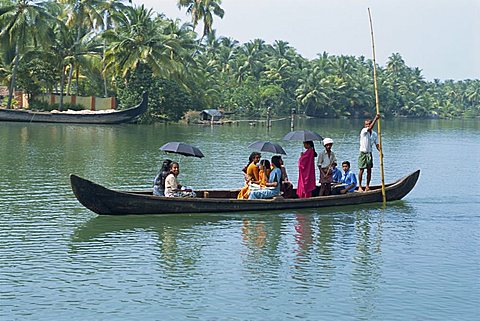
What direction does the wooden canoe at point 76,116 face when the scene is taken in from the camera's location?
facing to the right of the viewer

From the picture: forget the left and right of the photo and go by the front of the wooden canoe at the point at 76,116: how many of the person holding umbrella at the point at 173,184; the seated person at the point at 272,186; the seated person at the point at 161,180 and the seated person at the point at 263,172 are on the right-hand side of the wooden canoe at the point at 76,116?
4

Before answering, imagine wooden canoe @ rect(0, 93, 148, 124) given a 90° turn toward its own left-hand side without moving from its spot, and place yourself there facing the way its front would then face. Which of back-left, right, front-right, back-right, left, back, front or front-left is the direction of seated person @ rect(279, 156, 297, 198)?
back
